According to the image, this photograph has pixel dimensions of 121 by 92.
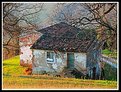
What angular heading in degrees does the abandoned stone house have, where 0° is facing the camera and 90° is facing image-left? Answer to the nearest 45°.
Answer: approximately 0°
